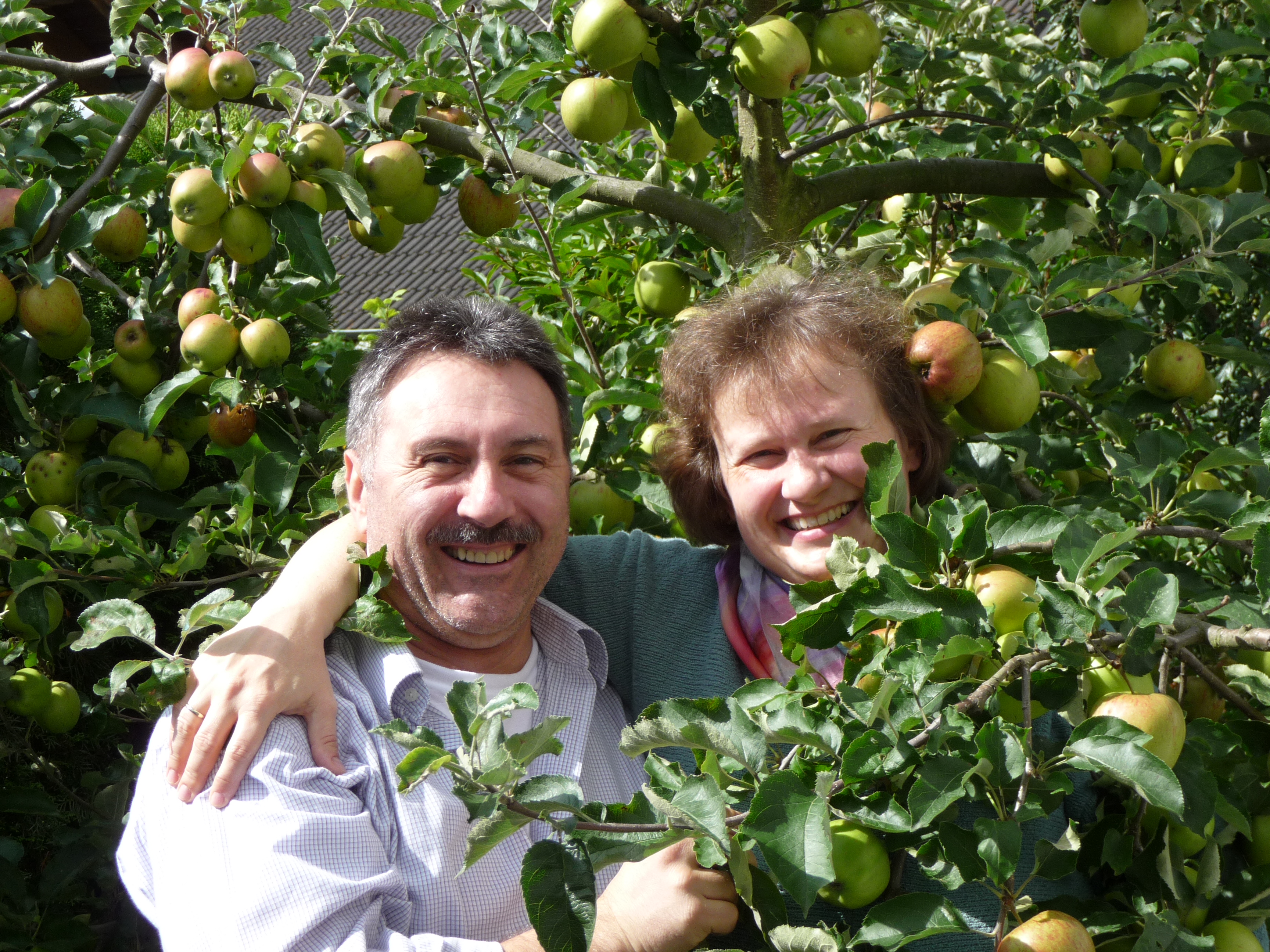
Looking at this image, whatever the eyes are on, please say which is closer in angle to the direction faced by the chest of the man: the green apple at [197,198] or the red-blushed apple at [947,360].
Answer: the red-blushed apple

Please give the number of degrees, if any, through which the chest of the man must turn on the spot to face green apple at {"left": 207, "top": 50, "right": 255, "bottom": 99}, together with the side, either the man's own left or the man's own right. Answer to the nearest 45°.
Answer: approximately 135° to the man's own left

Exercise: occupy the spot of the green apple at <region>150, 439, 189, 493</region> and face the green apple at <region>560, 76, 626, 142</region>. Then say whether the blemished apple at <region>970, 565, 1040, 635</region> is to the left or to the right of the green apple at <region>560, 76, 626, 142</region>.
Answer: right

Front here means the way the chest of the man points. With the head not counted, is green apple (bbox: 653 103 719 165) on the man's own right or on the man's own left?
on the man's own left

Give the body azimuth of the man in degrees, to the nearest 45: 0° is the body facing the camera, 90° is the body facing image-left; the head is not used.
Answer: approximately 315°

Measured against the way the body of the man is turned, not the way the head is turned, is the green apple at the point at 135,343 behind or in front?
behind

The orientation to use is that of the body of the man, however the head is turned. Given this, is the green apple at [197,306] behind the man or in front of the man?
behind

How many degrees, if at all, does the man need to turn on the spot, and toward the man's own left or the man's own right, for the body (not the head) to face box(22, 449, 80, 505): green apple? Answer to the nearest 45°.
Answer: approximately 180°
